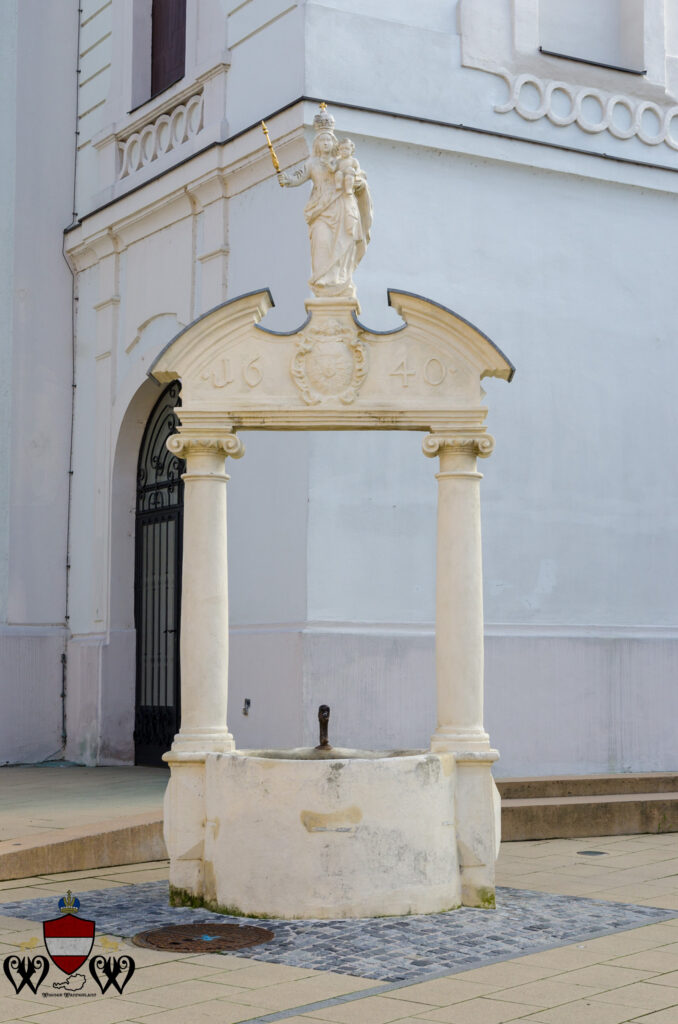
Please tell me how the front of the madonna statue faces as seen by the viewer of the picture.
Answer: facing the viewer

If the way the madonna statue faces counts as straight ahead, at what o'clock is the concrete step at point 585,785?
The concrete step is roughly at 7 o'clock from the madonna statue.

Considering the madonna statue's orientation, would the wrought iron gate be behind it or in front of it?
behind

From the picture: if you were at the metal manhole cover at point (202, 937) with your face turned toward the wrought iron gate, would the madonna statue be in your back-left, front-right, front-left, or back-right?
front-right

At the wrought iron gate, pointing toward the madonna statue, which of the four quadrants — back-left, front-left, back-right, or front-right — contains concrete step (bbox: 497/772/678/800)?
front-left

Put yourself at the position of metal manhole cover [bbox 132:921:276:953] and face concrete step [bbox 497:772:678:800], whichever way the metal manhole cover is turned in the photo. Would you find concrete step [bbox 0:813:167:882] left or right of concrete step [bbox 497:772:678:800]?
left
